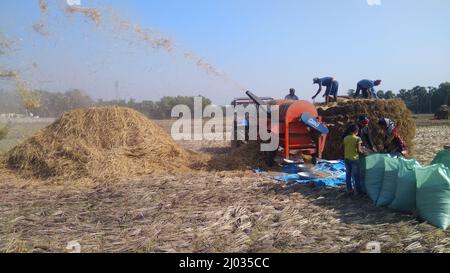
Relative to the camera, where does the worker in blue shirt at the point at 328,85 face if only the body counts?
to the viewer's left

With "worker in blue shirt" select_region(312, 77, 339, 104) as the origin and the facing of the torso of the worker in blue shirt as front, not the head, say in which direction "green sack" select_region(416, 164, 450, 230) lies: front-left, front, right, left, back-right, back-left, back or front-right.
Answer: left

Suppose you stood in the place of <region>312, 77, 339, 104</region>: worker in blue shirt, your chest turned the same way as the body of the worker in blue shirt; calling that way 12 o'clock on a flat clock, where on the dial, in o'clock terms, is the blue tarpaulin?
The blue tarpaulin is roughly at 9 o'clock from the worker in blue shirt.

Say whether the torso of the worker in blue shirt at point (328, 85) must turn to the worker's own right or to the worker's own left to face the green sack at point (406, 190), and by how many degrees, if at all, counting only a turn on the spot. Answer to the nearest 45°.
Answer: approximately 90° to the worker's own left

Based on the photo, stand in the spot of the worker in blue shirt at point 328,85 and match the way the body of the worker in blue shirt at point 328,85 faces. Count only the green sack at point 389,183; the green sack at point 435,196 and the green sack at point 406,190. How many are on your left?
3

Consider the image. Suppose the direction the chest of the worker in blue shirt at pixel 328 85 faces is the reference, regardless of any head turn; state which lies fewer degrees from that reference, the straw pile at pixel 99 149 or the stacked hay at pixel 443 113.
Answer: the straw pile

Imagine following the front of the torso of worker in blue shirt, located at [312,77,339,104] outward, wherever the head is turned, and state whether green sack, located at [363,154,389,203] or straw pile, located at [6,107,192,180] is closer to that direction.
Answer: the straw pile

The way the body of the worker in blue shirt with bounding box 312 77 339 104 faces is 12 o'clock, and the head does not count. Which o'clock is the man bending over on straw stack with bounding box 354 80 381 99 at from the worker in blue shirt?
The man bending over on straw stack is roughly at 5 o'clock from the worker in blue shirt.

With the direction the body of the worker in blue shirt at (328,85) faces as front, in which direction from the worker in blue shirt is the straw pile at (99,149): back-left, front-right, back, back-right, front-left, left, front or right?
front-left

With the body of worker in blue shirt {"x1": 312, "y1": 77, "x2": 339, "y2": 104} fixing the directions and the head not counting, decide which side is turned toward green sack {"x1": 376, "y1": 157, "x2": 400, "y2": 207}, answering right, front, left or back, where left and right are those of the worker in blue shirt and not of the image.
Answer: left

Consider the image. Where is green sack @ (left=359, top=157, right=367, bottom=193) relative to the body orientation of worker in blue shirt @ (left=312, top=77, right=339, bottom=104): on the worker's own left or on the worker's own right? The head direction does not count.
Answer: on the worker's own left

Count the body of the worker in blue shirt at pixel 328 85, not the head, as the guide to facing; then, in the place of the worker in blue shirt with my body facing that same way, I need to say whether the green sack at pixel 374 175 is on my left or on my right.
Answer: on my left
